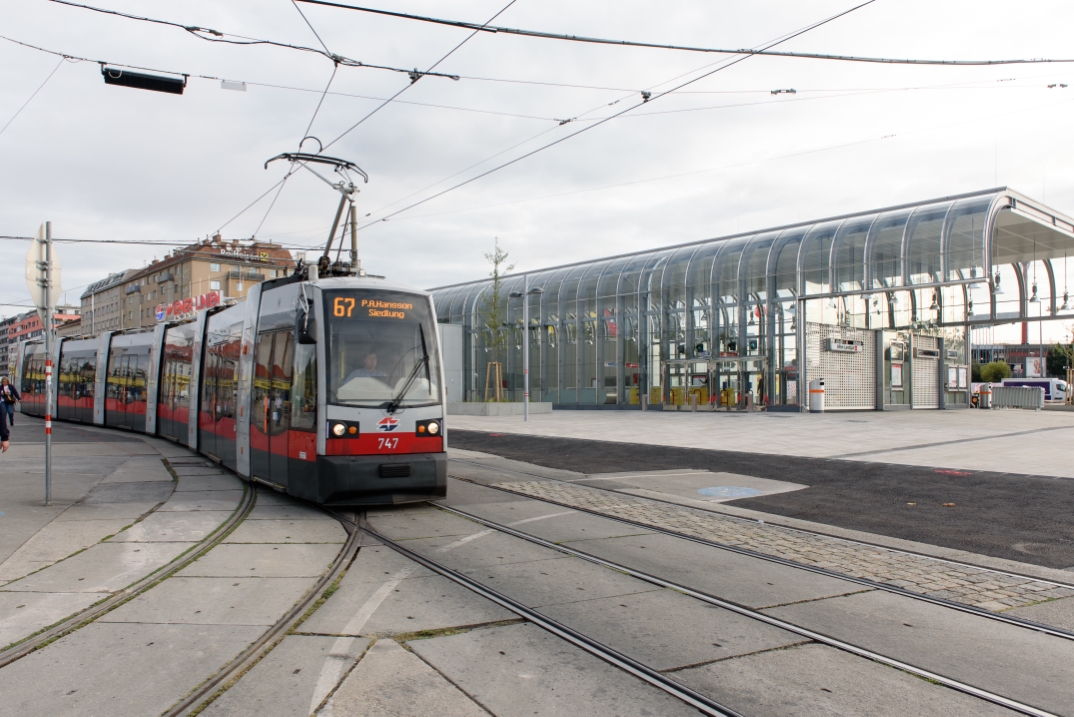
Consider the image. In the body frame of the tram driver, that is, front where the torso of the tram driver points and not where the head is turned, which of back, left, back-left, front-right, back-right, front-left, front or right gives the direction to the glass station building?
back-left

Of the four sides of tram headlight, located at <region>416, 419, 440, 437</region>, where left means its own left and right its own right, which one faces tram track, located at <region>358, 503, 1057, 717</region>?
front

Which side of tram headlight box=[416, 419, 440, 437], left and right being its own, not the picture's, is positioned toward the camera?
front

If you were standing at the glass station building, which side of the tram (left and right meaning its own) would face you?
left

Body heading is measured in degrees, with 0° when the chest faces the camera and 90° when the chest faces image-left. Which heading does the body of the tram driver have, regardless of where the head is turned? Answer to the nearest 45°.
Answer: approximately 0°

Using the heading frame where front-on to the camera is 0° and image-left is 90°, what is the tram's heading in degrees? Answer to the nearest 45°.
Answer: approximately 315°

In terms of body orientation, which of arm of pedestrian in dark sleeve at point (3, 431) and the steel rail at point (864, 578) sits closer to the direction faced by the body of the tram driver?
the steel rail

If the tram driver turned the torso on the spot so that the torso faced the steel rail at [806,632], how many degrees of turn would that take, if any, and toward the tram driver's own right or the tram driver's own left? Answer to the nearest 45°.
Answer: approximately 45° to the tram driver's own left

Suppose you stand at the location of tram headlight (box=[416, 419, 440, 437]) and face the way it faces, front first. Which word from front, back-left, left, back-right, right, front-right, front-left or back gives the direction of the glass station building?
back-left

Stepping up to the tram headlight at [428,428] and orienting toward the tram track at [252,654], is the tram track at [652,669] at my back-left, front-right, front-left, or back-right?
front-left

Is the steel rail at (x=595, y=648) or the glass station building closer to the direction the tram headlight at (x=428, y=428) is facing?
the steel rail

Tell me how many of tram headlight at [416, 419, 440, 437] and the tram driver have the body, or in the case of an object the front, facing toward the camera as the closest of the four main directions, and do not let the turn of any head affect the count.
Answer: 2

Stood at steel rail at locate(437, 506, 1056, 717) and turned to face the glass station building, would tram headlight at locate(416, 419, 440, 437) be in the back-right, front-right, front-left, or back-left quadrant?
front-left

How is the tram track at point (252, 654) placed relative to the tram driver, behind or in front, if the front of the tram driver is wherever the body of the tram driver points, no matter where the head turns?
in front

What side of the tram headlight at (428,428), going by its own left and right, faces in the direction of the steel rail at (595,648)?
front
